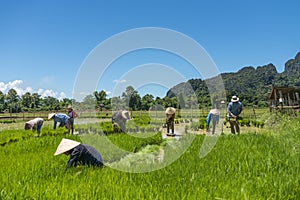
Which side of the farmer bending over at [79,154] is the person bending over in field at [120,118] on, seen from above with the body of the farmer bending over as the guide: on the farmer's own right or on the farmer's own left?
on the farmer's own right

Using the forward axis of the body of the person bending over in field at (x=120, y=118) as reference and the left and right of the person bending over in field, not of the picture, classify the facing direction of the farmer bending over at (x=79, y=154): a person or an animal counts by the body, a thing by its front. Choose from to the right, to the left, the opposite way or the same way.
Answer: the opposite way

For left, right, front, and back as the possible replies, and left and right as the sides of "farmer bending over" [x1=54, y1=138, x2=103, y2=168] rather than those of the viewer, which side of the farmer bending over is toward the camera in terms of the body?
left

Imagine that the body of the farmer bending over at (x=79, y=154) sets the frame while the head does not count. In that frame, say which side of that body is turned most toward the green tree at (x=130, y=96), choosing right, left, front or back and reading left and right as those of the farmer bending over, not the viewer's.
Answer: right

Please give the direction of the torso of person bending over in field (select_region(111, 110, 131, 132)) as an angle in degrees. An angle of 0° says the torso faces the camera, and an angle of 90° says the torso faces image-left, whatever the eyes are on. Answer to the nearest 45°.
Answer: approximately 270°
